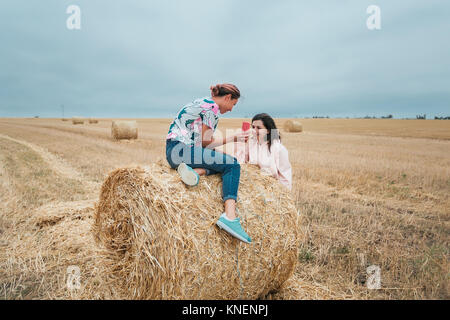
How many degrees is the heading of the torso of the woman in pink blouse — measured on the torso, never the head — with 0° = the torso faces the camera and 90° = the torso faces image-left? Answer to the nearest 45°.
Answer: approximately 45°

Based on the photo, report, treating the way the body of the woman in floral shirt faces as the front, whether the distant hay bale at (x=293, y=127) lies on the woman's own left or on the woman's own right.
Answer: on the woman's own left

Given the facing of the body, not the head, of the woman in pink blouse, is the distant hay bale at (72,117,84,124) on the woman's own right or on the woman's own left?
on the woman's own right

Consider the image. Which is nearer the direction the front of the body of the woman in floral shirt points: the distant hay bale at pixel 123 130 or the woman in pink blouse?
the woman in pink blouse

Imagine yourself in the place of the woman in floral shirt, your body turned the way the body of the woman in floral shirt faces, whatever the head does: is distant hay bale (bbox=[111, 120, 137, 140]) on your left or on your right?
on your left

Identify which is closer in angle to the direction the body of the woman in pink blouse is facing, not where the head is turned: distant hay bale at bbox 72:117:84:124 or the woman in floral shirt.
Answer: the woman in floral shirt

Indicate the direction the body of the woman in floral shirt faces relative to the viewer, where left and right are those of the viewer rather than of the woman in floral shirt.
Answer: facing to the right of the viewer

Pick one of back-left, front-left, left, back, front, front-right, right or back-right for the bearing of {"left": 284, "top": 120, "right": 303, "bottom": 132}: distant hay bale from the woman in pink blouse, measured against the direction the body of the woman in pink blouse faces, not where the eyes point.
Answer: back-right

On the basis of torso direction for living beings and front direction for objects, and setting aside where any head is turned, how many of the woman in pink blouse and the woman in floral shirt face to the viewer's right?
1
